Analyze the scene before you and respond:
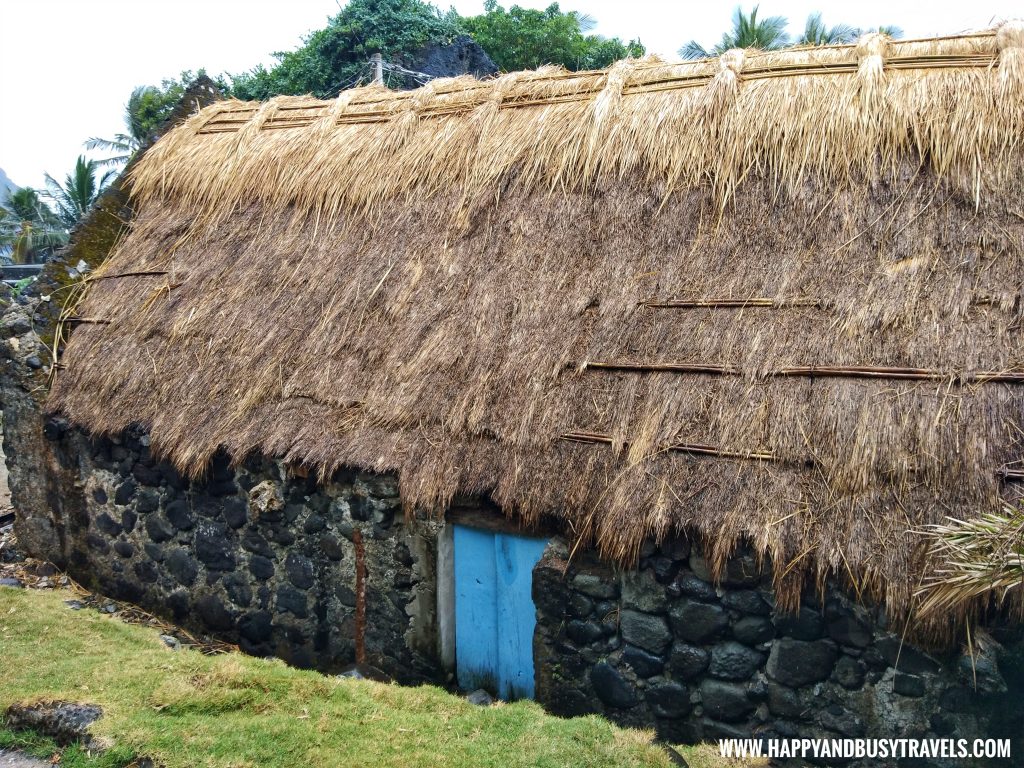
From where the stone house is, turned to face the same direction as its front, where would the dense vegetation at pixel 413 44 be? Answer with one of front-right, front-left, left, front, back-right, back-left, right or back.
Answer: back-right

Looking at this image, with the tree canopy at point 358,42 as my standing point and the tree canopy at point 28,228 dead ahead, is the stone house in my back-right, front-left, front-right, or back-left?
back-left

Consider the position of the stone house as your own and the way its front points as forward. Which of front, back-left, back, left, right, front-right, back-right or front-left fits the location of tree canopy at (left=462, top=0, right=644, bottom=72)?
back-right

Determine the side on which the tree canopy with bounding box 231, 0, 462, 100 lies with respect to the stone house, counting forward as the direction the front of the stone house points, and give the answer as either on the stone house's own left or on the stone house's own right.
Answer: on the stone house's own right

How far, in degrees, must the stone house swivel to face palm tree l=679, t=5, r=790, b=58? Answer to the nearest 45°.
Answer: approximately 135° to its right

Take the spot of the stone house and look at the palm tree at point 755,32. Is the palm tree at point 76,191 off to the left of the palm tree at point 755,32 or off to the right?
left

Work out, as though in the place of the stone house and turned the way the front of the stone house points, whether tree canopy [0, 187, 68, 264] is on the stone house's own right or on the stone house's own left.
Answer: on the stone house's own right

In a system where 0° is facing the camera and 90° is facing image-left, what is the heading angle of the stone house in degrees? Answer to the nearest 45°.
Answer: approximately 45°

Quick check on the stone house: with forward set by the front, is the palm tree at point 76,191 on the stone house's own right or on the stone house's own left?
on the stone house's own right
